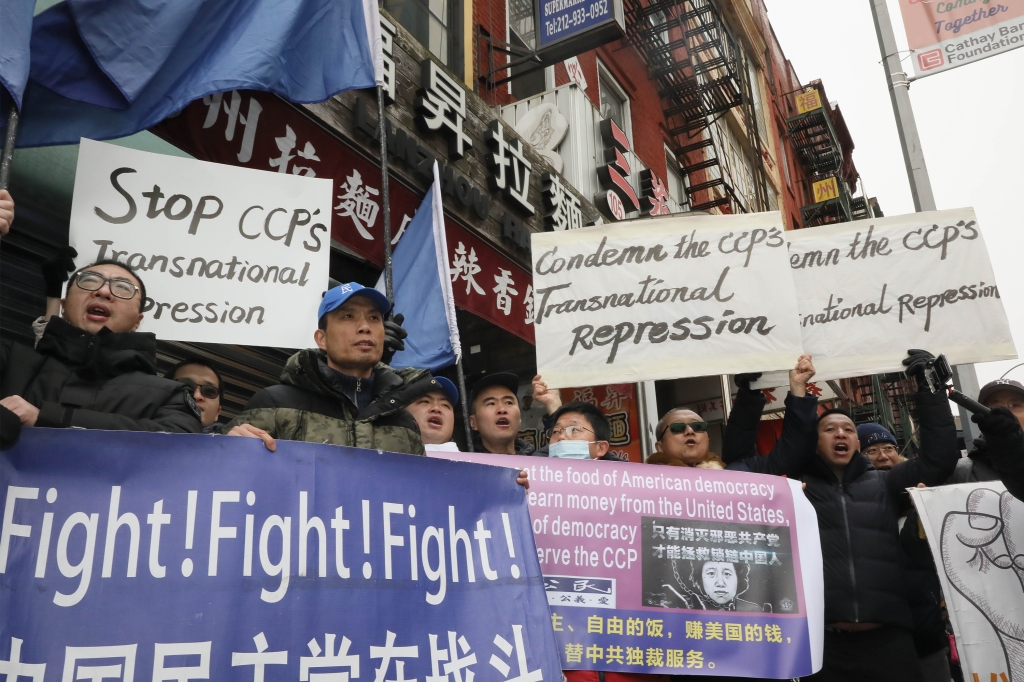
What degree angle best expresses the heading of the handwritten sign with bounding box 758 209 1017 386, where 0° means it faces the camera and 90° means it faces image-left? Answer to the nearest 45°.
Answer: approximately 0°

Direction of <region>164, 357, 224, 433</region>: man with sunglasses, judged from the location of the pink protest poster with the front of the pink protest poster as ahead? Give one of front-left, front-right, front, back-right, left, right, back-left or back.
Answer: right

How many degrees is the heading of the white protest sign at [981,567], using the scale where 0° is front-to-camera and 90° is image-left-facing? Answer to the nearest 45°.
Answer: approximately 0°

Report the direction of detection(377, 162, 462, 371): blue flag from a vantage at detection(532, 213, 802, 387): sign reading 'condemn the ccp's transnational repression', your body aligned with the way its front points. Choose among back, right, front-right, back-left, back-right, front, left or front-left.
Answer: right

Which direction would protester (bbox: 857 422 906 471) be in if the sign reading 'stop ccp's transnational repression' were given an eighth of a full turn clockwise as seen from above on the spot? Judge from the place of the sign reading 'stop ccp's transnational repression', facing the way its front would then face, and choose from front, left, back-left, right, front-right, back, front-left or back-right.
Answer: back-left

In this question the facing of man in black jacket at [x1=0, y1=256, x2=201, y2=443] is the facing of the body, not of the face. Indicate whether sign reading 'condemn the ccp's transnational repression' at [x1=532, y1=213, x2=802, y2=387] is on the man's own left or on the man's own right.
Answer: on the man's own left

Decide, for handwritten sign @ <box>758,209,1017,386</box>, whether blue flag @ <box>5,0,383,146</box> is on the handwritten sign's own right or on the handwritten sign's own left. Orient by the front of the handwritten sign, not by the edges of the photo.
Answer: on the handwritten sign's own right
